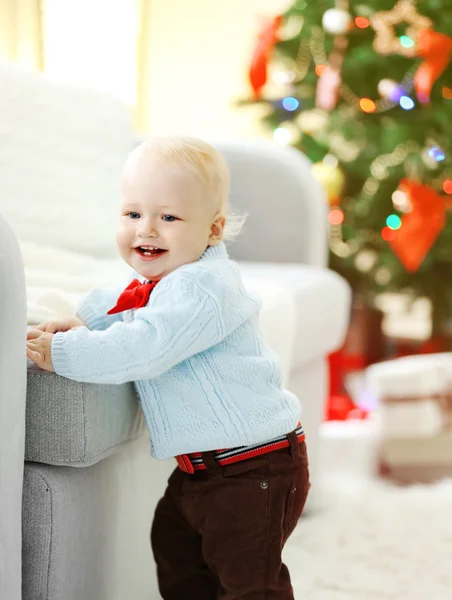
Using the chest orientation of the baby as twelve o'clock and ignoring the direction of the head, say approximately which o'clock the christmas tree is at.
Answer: The christmas tree is roughly at 5 o'clock from the baby.

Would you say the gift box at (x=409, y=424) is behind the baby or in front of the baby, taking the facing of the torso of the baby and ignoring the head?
behind

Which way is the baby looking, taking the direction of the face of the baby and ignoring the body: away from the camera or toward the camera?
toward the camera

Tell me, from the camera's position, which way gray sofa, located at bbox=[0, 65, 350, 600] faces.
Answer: facing the viewer and to the right of the viewer

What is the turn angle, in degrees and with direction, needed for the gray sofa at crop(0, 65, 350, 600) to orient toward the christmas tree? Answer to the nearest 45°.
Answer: approximately 90° to its left

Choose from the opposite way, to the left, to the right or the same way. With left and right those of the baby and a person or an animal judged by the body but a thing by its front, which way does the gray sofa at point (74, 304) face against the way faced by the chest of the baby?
to the left

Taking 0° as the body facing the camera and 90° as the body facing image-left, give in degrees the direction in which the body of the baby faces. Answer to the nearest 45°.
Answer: approximately 45°

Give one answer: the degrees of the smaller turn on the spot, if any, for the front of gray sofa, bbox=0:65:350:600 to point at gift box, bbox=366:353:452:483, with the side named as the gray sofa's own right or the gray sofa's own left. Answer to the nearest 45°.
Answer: approximately 90° to the gray sofa's own left
